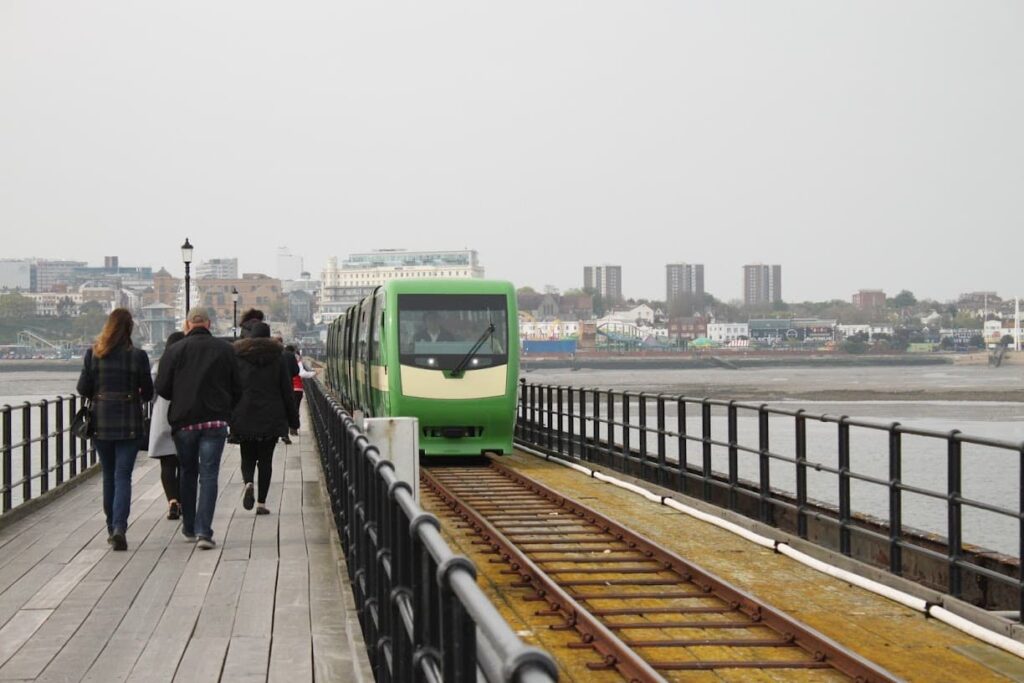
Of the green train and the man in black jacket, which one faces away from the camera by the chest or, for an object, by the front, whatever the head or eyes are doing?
the man in black jacket

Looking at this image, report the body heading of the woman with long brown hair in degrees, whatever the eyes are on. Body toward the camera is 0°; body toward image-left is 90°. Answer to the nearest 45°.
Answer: approximately 180°

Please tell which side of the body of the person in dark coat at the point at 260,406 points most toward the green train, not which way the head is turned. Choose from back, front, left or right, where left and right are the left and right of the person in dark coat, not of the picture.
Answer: front

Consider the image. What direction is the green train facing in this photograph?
toward the camera

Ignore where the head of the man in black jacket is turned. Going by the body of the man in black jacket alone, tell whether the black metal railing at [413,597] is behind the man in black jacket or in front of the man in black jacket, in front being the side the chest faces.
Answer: behind

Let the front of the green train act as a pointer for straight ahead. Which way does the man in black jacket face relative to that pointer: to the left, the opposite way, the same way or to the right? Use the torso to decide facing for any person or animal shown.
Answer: the opposite way

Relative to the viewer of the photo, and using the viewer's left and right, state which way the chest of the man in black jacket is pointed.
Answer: facing away from the viewer

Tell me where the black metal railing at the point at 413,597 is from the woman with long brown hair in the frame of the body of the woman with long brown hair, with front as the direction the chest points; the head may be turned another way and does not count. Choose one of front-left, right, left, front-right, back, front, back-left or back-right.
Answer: back

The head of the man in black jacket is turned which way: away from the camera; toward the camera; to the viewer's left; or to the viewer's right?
away from the camera

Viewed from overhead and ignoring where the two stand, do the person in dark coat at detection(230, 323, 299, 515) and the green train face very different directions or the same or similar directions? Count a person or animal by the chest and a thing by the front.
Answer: very different directions

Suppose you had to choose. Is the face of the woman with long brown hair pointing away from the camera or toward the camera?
away from the camera

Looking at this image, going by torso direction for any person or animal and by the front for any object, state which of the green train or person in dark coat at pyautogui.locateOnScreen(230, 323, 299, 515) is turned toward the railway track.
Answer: the green train

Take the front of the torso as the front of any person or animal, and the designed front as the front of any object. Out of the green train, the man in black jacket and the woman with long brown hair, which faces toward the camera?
the green train

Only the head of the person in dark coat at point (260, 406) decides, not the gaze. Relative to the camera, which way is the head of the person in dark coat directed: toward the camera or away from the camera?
away from the camera
